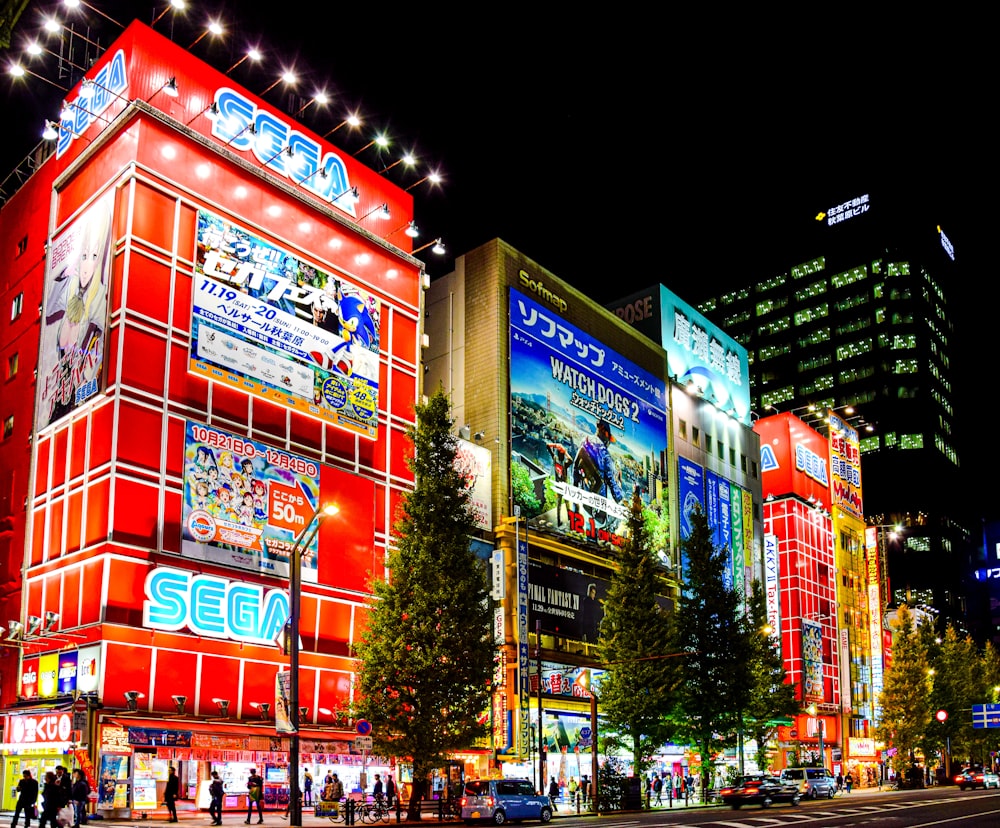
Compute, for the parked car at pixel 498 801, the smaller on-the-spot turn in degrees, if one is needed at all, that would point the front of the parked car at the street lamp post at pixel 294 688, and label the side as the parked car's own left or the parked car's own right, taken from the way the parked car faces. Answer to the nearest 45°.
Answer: approximately 180°

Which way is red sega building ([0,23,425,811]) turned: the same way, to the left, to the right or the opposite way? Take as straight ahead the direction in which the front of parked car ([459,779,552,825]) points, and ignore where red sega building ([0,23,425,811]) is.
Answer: to the right

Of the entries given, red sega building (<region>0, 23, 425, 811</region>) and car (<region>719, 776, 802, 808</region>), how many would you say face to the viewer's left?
0

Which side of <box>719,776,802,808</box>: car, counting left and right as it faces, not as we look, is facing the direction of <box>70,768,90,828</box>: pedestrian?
back

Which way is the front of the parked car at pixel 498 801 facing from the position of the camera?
facing away from the viewer and to the right of the viewer

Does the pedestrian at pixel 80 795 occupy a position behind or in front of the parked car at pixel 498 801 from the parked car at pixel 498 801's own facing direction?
behind

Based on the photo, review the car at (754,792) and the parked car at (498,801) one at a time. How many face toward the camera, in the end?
0

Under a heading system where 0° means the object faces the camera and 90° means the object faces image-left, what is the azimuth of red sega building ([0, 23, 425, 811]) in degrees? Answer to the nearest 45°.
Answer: approximately 315°

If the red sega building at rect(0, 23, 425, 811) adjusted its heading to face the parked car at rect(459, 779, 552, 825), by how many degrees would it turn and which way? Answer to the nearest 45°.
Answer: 0° — it already faces it
